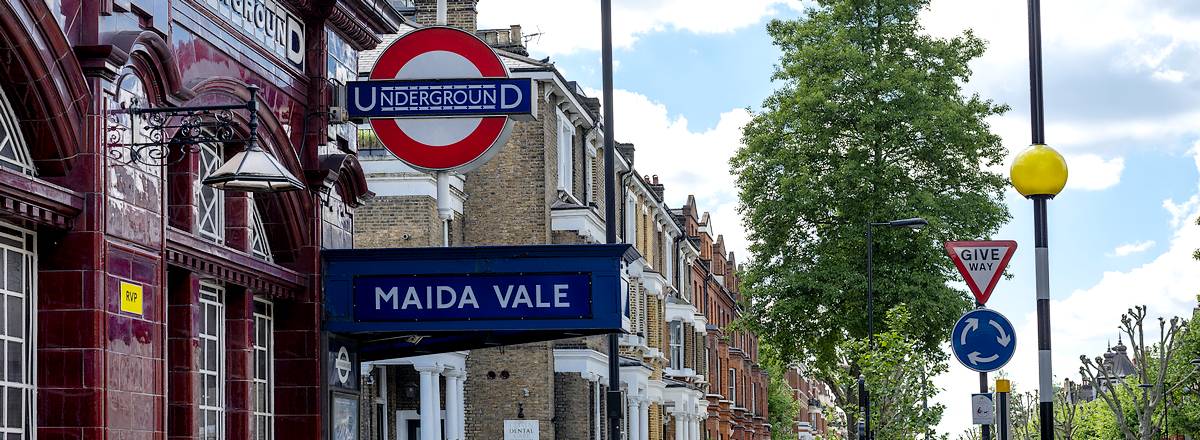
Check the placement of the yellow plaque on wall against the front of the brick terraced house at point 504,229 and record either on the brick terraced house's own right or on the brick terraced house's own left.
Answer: on the brick terraced house's own right

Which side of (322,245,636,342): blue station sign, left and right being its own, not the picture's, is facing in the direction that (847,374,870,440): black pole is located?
back

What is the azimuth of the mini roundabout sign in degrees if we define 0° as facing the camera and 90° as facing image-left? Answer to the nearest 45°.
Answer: approximately 0°

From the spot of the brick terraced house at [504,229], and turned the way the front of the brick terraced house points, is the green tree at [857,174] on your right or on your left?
on your left

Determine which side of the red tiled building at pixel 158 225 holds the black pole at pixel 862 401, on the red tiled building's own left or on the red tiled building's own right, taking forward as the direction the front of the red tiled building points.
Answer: on the red tiled building's own left
